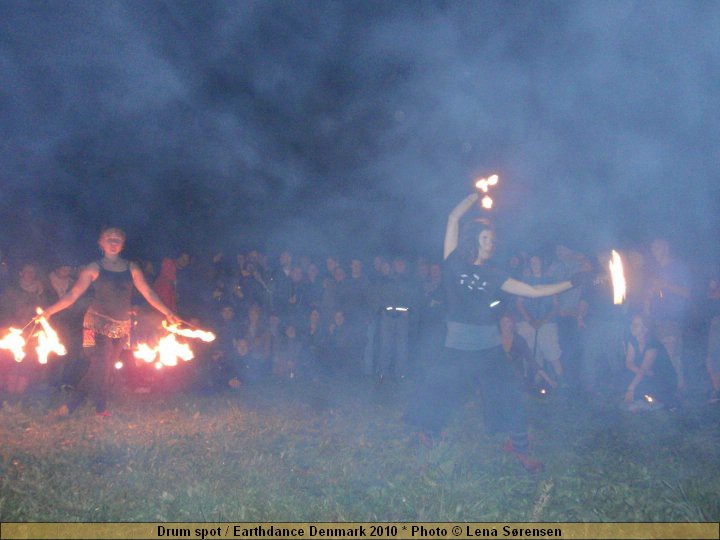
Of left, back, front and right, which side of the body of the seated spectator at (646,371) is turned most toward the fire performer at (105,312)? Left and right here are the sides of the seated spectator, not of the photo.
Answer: front

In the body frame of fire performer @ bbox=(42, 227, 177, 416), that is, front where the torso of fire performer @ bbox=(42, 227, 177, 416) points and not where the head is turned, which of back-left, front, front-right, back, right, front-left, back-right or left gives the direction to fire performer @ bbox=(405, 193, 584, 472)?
front-left

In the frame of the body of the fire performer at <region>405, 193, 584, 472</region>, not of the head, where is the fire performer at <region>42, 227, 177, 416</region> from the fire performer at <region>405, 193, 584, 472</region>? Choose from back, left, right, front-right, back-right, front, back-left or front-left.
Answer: back-right

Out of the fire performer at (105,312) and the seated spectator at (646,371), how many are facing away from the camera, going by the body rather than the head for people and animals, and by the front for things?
0

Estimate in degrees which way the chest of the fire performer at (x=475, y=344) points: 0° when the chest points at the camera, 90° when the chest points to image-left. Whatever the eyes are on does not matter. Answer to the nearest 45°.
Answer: approximately 315°

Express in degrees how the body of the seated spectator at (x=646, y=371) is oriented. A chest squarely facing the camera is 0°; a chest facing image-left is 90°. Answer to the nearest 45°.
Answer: approximately 45°

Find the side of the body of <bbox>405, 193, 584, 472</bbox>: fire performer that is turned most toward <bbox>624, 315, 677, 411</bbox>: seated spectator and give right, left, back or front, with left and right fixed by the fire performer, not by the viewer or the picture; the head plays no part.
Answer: left

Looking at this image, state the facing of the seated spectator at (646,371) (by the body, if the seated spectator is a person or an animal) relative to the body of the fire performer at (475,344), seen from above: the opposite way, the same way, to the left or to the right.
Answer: to the right

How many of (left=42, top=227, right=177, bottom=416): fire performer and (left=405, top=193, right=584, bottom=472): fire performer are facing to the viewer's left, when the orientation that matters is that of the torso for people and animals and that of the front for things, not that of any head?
0
